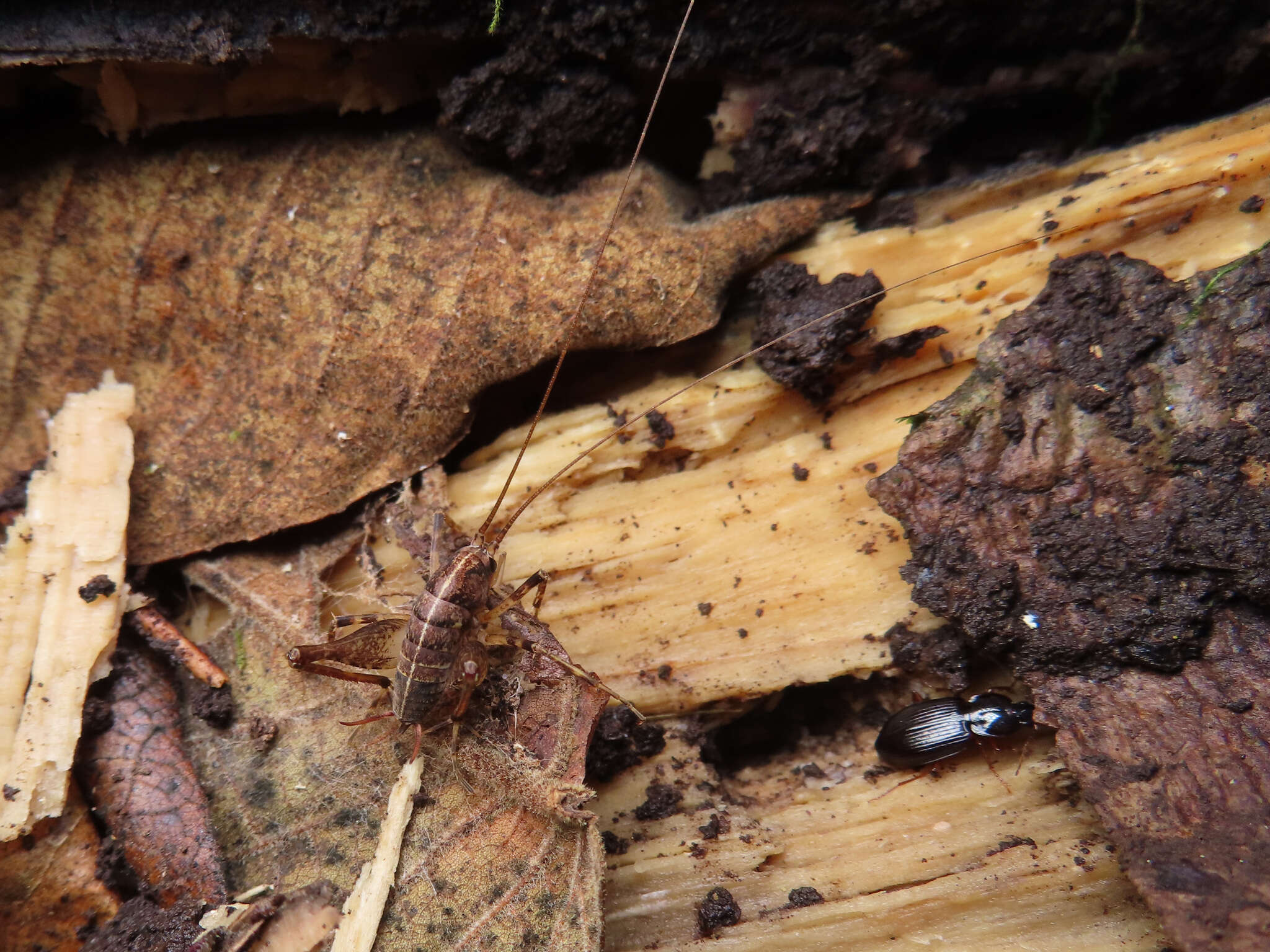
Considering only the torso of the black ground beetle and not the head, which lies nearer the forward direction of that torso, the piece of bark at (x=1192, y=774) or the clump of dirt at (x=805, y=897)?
the piece of bark

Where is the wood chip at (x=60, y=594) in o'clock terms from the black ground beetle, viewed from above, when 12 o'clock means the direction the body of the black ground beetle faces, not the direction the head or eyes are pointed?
The wood chip is roughly at 5 o'clock from the black ground beetle.

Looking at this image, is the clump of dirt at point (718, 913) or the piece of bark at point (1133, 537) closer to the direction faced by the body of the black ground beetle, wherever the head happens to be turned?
the piece of bark

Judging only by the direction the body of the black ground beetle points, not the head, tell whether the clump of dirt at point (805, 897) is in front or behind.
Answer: behind

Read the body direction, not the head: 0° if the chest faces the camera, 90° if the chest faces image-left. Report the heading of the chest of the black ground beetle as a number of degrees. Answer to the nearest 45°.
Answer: approximately 270°

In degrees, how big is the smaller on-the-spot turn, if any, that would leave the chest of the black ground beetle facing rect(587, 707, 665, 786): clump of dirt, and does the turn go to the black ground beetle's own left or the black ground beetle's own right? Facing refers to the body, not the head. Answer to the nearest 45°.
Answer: approximately 180°

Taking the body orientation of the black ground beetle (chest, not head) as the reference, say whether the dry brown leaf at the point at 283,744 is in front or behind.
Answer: behind

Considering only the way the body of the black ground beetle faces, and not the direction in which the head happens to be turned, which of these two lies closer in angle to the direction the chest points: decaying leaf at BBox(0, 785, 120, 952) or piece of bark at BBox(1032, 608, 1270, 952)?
the piece of bark
